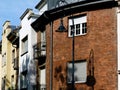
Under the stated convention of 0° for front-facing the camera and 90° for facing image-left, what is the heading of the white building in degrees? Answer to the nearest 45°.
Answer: approximately 45°

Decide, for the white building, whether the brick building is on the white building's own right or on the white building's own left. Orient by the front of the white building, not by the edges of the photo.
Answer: on the white building's own left
